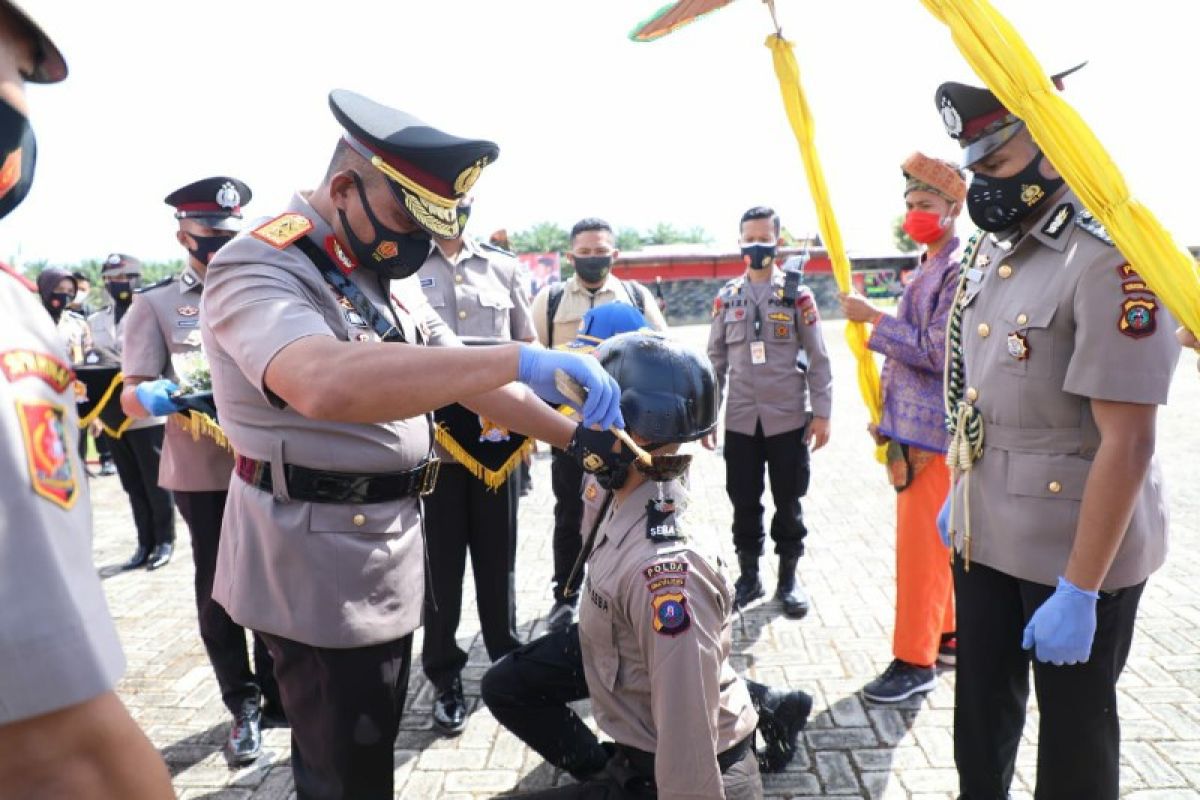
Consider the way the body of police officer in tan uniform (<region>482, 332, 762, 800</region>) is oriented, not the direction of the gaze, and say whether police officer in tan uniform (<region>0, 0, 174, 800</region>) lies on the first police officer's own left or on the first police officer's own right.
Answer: on the first police officer's own left

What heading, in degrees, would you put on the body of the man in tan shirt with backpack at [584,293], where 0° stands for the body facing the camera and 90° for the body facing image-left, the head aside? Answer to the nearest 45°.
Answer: approximately 0°

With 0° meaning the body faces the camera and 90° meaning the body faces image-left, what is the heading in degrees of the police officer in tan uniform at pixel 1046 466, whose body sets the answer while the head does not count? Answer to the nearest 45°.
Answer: approximately 45°

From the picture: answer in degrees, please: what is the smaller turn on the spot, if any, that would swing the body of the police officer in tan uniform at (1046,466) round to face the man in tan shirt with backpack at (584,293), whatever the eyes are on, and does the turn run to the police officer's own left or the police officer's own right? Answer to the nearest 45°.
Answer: approximately 90° to the police officer's own right

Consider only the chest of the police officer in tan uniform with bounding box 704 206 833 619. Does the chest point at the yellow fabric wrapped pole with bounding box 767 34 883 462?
yes
